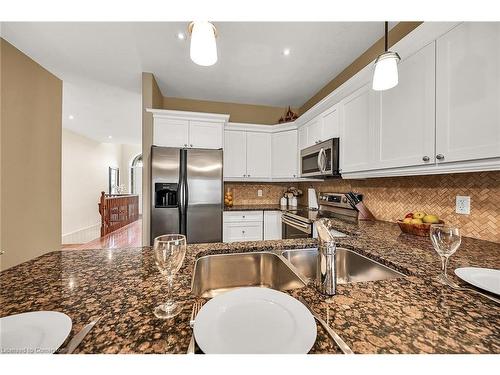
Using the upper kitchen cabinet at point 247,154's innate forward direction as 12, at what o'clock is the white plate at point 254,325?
The white plate is roughly at 12 o'clock from the upper kitchen cabinet.

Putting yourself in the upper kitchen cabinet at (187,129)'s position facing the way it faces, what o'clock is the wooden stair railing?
The wooden stair railing is roughly at 5 o'clock from the upper kitchen cabinet.

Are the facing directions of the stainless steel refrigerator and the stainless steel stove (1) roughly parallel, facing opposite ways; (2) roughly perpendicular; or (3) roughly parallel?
roughly perpendicular

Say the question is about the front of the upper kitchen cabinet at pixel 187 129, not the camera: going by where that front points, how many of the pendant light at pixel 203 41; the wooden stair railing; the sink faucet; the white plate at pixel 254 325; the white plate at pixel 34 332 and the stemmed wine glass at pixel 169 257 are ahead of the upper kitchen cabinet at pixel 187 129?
5

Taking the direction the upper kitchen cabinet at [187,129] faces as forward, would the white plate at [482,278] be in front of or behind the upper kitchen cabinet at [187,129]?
in front

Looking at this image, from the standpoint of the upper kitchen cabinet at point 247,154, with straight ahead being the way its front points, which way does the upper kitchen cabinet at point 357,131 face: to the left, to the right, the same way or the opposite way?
to the right

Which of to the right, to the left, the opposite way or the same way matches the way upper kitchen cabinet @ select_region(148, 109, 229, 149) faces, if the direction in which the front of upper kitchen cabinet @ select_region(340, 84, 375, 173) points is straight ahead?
to the left

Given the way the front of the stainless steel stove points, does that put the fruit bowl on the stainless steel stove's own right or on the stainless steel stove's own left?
on the stainless steel stove's own left

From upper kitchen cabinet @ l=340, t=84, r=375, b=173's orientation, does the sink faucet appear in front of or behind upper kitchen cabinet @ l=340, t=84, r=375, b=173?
in front

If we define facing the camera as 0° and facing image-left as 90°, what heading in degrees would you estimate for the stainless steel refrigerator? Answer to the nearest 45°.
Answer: approximately 0°

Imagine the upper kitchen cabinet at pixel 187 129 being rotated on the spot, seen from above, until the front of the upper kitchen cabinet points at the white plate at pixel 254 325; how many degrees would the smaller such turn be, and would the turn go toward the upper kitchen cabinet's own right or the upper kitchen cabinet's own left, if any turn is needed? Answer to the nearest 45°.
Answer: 0° — it already faces it

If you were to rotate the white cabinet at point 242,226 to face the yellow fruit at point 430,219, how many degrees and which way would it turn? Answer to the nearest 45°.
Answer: approximately 45° to its left
